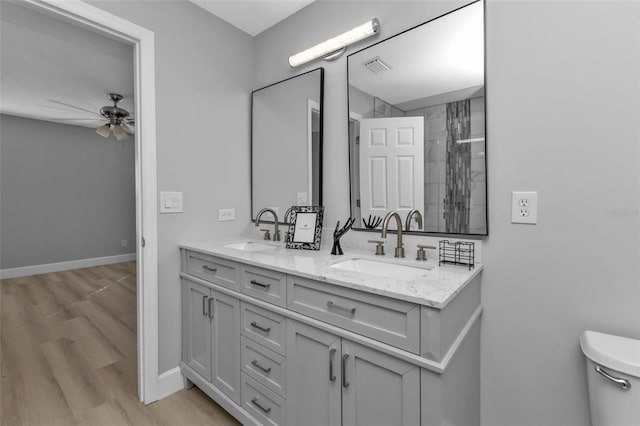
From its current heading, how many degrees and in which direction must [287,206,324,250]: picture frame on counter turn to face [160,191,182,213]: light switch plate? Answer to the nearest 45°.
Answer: approximately 90° to its right

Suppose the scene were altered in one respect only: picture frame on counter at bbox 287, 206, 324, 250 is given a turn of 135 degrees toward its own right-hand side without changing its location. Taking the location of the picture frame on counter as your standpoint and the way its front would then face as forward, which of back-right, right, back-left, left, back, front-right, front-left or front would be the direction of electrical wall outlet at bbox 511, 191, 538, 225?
back

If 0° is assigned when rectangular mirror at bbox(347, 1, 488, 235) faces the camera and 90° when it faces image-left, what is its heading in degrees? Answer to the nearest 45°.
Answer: approximately 45°

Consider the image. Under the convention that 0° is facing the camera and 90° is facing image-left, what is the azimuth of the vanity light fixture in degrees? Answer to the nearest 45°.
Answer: approximately 45°

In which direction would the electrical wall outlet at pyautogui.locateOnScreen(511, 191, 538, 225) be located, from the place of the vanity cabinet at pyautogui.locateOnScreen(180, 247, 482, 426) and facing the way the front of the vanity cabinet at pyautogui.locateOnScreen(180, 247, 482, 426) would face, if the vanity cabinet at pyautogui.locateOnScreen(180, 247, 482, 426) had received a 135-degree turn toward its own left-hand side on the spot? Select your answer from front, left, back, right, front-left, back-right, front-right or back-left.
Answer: front

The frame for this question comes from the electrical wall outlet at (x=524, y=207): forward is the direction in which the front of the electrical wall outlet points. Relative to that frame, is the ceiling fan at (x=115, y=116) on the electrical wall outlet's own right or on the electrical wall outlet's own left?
on the electrical wall outlet's own right

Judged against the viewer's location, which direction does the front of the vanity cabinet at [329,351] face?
facing the viewer and to the left of the viewer

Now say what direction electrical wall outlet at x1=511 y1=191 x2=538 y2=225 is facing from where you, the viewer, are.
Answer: facing the viewer

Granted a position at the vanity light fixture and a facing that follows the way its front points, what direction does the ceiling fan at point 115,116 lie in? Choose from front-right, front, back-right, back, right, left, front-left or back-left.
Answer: right

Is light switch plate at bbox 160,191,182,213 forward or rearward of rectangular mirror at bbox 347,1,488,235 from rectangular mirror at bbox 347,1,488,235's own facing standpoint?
forward

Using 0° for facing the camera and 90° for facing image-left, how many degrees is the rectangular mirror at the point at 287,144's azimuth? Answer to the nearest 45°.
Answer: approximately 45°

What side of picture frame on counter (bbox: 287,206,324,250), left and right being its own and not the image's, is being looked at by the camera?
front
